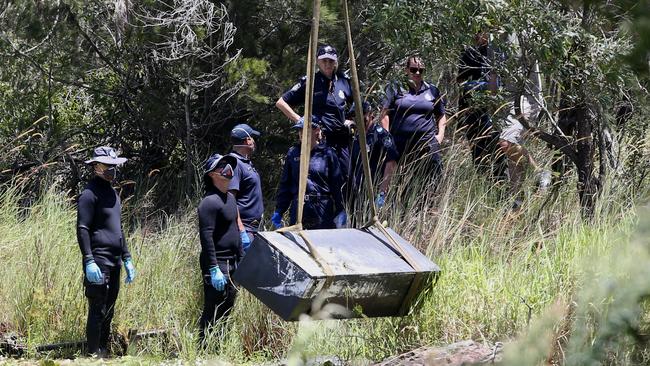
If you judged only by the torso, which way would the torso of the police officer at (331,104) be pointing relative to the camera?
toward the camera

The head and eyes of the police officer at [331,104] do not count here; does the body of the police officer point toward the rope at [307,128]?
yes

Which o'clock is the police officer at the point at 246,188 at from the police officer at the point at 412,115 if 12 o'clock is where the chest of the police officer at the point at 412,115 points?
the police officer at the point at 246,188 is roughly at 2 o'clock from the police officer at the point at 412,115.

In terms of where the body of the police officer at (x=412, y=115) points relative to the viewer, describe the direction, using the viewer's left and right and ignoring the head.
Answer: facing the viewer

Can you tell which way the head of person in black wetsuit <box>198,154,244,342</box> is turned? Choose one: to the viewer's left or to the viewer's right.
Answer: to the viewer's right

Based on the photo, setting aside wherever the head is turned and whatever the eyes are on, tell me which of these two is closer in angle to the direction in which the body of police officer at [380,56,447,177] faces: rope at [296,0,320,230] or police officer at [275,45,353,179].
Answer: the rope

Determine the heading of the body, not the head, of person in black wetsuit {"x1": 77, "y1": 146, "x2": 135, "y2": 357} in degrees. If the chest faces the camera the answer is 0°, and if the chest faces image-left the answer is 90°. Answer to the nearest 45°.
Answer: approximately 315°

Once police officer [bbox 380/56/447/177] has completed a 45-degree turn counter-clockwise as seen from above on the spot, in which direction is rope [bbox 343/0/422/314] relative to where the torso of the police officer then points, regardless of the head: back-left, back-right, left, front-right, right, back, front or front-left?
front-right

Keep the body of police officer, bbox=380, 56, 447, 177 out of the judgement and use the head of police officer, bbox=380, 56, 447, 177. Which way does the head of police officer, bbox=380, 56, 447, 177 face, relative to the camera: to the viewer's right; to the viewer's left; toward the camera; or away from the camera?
toward the camera

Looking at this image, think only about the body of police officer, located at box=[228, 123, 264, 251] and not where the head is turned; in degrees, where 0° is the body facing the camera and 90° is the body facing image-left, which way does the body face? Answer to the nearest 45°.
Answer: approximately 315°

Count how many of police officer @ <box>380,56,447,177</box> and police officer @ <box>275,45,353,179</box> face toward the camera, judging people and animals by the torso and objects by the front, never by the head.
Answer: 2

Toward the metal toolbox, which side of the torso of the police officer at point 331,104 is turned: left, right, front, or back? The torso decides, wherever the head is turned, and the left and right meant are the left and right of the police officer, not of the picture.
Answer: front

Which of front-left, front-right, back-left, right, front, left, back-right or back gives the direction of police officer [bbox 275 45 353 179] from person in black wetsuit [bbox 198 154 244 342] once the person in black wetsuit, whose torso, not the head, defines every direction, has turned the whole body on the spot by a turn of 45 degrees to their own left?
front-left

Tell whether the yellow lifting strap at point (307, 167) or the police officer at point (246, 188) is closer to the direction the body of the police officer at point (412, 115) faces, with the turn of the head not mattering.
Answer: the yellow lifting strap

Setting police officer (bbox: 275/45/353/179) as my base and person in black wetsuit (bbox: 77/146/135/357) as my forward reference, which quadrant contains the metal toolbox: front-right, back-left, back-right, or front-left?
front-left

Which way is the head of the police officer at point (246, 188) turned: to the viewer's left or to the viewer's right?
to the viewer's right

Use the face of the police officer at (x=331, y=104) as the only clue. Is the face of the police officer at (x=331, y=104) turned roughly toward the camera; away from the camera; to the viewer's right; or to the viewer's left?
toward the camera
